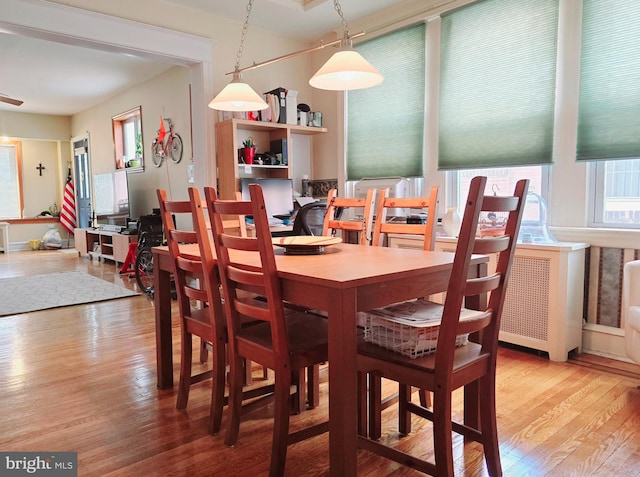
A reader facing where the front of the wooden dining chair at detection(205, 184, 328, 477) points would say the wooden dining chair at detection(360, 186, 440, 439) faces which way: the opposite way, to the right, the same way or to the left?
the opposite way

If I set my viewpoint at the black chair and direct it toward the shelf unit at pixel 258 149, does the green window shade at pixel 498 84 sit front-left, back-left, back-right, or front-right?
back-right

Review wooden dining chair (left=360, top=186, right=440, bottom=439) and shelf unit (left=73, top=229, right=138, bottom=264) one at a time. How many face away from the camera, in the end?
0

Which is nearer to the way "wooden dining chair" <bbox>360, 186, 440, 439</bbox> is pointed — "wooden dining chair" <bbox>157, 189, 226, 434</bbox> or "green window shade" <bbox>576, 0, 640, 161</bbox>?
the wooden dining chair

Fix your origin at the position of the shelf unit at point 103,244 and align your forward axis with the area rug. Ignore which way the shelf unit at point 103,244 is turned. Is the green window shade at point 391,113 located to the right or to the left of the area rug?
left

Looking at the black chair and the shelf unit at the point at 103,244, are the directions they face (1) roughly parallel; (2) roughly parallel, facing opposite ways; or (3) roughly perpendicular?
roughly perpendicular

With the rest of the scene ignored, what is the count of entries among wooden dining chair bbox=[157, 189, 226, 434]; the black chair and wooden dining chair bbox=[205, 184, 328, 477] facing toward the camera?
0

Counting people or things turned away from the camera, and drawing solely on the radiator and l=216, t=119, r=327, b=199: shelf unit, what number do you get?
0

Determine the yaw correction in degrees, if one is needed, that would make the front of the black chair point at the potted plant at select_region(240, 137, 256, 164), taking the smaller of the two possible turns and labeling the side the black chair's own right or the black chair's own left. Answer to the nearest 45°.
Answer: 0° — it already faces it

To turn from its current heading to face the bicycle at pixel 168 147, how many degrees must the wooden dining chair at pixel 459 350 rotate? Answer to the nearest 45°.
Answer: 0° — it already faces it

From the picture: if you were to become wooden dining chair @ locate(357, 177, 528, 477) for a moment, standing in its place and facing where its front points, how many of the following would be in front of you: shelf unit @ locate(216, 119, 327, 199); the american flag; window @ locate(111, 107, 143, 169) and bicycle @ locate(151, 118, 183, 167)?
4

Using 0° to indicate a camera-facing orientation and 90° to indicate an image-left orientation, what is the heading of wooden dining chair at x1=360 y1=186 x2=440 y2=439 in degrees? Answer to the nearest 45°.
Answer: approximately 45°

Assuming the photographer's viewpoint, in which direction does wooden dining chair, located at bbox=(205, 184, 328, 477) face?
facing away from the viewer and to the right of the viewer

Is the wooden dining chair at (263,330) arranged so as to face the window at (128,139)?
no

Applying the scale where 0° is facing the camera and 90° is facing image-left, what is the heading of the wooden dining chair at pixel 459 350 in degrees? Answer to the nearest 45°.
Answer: approximately 135°

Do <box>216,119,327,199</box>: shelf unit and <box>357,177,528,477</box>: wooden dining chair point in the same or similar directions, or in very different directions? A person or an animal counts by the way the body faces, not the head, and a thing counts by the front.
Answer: very different directions

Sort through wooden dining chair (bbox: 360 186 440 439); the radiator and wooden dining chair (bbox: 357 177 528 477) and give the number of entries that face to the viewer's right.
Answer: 0
